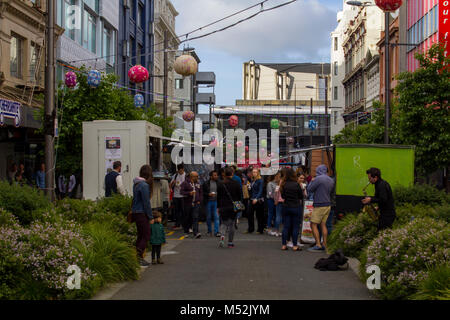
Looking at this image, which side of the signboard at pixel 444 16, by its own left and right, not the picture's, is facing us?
front

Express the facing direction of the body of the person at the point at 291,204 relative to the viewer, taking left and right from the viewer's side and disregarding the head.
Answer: facing away from the viewer

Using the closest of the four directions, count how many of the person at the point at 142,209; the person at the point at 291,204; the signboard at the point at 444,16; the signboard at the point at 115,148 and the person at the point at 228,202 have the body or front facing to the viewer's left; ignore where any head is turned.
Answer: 0

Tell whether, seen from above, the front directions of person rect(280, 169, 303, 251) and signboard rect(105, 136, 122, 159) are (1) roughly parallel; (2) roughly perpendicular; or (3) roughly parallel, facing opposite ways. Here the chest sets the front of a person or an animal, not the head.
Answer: roughly parallel, facing opposite ways

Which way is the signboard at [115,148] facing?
toward the camera

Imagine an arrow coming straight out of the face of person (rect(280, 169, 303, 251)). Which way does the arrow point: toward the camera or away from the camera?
away from the camera

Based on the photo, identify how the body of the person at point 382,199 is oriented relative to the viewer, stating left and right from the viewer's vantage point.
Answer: facing to the left of the viewer
